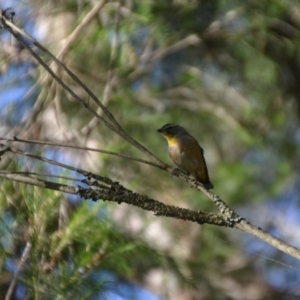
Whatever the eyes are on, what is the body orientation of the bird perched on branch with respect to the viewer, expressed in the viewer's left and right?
facing to the left of the viewer
